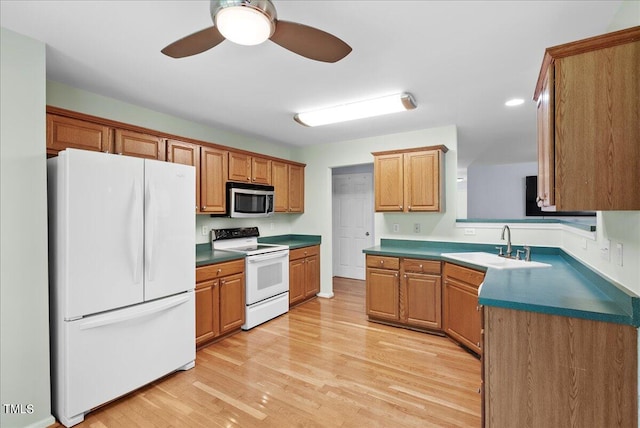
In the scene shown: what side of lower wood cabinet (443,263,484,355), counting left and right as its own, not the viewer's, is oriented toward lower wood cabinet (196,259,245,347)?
front

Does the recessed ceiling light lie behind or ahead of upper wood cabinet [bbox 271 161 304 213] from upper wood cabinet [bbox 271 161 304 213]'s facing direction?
ahead

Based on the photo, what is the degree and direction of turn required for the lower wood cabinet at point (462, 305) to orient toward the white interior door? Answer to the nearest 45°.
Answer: approximately 90° to its right

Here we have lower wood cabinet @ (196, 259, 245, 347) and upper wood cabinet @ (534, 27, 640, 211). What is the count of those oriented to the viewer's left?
1

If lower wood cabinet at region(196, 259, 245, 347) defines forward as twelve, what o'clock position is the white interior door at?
The white interior door is roughly at 9 o'clock from the lower wood cabinet.

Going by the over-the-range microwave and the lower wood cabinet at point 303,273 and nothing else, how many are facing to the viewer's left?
0

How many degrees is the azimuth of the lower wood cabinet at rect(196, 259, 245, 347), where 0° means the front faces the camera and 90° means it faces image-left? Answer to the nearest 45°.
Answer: approximately 315°

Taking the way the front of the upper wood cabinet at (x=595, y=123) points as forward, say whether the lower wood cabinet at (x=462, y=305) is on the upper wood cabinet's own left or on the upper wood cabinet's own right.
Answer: on the upper wood cabinet's own right

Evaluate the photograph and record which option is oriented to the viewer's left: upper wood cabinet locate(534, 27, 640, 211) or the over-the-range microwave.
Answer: the upper wood cabinet

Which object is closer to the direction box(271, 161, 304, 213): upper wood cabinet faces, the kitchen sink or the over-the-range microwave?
the kitchen sink

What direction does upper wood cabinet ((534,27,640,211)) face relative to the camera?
to the viewer's left

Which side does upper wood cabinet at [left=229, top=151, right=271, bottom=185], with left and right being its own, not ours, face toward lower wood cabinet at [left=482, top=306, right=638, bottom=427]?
front

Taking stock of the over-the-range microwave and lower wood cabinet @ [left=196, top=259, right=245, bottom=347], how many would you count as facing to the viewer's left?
0

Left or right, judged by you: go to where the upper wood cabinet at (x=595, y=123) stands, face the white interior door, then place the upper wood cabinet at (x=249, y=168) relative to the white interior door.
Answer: left
